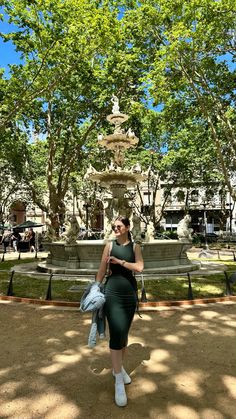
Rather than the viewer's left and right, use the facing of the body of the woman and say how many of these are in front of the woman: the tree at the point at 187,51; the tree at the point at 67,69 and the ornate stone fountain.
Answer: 0

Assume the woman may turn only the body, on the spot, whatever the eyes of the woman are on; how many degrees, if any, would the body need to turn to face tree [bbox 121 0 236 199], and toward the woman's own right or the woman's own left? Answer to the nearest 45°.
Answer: approximately 180°

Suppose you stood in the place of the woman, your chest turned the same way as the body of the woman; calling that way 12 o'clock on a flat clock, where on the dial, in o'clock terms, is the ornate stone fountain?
The ornate stone fountain is roughly at 6 o'clock from the woman.

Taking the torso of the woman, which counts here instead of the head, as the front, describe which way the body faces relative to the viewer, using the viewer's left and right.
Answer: facing the viewer

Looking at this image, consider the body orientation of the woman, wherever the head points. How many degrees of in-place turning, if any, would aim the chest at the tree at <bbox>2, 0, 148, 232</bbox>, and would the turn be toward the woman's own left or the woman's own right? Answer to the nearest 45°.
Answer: approximately 180°
